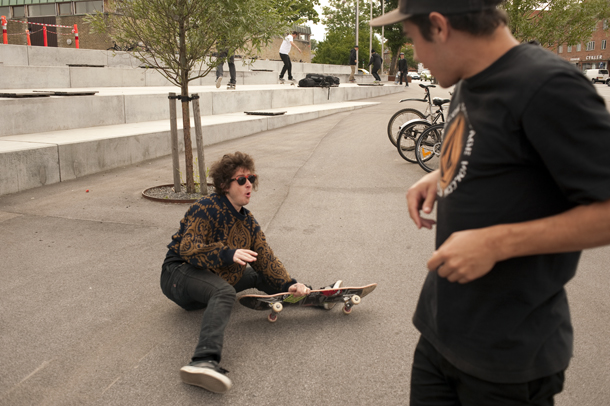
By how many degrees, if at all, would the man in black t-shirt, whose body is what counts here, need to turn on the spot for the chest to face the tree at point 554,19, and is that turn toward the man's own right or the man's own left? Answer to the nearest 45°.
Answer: approximately 90° to the man's own right

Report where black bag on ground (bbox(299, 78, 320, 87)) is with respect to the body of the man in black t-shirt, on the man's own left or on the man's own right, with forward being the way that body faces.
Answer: on the man's own right

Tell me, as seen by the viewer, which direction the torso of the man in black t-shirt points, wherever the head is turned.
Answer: to the viewer's left
